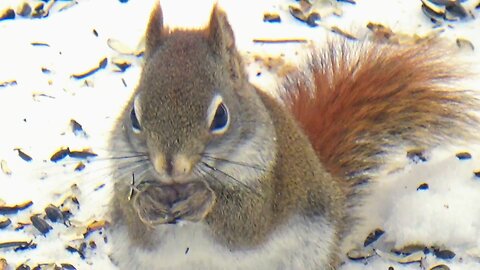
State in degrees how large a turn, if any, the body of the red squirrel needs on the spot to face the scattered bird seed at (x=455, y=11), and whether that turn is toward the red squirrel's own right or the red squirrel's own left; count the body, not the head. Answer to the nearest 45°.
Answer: approximately 180°

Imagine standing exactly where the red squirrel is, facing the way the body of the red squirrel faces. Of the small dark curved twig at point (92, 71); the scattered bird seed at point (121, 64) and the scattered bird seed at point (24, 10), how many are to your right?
3

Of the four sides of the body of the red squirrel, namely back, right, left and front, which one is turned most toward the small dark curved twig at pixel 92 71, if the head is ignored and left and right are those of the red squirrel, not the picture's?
right

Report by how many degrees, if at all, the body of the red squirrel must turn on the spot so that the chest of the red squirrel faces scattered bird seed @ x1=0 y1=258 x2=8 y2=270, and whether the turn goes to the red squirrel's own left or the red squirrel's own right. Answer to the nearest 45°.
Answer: approximately 45° to the red squirrel's own right

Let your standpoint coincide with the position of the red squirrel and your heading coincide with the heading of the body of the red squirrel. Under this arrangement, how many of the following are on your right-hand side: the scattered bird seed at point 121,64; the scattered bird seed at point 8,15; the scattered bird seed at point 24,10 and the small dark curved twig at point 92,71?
4

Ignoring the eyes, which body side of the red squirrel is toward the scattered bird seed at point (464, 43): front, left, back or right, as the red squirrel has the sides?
back

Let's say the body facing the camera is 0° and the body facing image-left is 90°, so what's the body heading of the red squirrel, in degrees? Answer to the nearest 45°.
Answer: approximately 45°

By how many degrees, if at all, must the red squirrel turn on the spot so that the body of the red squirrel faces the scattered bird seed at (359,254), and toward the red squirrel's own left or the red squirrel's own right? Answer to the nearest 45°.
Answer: approximately 135° to the red squirrel's own left

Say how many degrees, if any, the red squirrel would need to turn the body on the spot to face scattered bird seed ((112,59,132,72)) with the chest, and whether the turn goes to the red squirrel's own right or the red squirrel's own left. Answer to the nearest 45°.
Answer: approximately 90° to the red squirrel's own right
